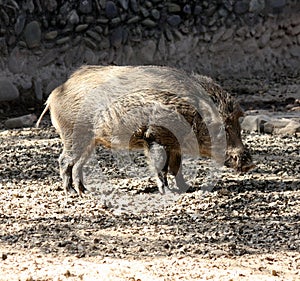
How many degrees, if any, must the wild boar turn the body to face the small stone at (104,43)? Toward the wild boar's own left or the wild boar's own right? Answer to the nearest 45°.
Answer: approximately 90° to the wild boar's own left

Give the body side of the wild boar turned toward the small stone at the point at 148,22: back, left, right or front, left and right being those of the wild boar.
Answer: left

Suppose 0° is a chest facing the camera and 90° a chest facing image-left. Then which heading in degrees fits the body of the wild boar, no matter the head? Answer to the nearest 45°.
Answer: approximately 270°

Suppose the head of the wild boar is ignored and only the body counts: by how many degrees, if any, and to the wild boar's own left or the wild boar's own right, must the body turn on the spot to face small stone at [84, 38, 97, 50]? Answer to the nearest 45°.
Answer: approximately 90° to the wild boar's own left

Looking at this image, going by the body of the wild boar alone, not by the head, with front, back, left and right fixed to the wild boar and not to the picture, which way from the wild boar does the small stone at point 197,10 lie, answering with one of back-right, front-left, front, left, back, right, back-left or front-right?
left

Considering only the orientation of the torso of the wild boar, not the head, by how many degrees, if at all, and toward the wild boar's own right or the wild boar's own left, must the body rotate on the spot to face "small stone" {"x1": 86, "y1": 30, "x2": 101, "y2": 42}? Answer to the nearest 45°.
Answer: approximately 90° to the wild boar's own left

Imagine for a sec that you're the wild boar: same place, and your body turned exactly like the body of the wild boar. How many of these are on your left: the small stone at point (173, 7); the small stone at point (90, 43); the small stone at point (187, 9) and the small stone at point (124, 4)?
4

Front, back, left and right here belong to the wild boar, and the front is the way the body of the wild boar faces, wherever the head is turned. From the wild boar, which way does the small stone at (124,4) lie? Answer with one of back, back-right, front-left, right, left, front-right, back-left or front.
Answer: left

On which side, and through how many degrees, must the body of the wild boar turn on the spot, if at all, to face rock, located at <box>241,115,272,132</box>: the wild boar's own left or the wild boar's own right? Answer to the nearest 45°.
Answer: approximately 45° to the wild boar's own left

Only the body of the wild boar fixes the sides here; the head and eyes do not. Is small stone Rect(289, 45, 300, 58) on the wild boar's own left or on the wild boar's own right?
on the wild boar's own left

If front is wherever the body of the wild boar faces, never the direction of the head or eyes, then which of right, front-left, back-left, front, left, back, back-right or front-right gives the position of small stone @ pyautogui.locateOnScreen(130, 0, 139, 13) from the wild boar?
left
